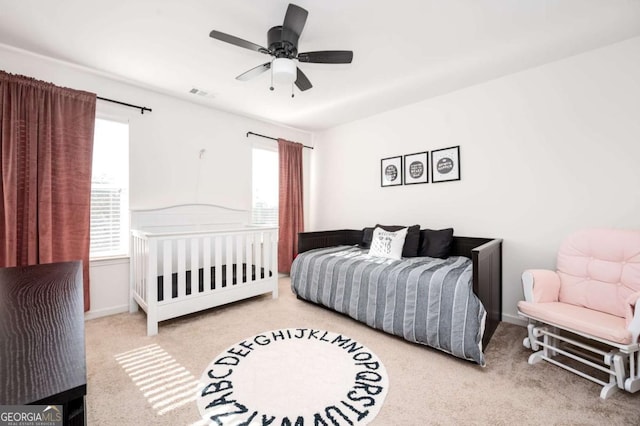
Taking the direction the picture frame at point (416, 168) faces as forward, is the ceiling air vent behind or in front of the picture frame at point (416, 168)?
in front

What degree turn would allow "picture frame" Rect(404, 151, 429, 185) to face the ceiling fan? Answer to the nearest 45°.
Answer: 0° — it already faces it

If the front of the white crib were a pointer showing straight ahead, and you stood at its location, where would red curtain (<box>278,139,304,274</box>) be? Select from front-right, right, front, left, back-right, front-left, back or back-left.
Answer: left

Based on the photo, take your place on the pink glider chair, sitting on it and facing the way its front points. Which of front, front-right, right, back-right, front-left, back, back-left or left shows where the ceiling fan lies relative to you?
front

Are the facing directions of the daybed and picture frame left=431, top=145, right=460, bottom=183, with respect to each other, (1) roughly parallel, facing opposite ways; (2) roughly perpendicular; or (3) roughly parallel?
roughly parallel

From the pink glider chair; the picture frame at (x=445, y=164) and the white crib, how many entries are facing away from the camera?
0

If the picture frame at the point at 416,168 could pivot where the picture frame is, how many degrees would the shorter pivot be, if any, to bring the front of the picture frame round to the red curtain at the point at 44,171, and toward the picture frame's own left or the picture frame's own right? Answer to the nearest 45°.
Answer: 0° — it already faces it

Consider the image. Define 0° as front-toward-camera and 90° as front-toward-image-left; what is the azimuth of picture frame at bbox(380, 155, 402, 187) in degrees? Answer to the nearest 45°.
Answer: approximately 45°

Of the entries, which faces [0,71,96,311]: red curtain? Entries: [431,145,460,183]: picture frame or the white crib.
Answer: the picture frame

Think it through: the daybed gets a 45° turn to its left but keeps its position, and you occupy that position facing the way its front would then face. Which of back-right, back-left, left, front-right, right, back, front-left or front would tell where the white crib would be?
right

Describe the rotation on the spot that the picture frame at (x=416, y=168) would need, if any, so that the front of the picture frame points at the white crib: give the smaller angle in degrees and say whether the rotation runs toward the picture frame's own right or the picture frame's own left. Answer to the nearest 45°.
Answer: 0° — it already faces it

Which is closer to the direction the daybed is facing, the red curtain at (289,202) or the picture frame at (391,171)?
the red curtain

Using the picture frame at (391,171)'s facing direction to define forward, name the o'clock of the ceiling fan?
The ceiling fan is roughly at 11 o'clock from the picture frame.

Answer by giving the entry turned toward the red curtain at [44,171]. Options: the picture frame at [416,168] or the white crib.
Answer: the picture frame

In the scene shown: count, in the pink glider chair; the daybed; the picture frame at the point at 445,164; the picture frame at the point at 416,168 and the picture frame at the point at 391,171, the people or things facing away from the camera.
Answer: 0
